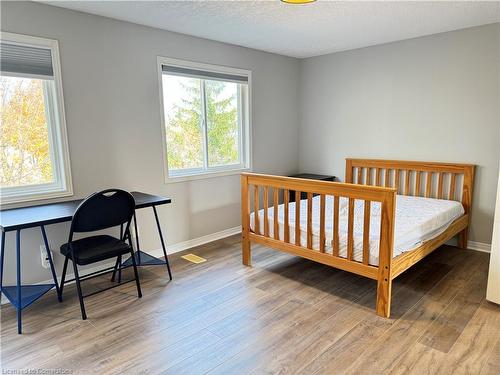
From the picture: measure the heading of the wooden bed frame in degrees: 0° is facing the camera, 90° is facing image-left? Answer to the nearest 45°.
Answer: approximately 45°

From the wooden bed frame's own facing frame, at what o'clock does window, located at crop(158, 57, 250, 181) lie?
The window is roughly at 2 o'clock from the wooden bed frame.

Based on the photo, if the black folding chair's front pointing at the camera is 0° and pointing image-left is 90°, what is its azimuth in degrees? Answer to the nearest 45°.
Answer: approximately 135°

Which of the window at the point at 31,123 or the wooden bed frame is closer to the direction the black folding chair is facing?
the window

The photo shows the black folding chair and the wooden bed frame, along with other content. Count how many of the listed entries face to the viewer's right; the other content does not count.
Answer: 0

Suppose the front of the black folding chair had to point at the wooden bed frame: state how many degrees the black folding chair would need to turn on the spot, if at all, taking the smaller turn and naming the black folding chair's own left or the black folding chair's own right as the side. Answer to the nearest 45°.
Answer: approximately 135° to the black folding chair's own right

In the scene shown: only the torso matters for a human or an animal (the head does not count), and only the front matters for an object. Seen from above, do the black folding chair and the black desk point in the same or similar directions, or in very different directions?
very different directions

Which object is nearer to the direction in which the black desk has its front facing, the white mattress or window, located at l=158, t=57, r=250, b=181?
the white mattress

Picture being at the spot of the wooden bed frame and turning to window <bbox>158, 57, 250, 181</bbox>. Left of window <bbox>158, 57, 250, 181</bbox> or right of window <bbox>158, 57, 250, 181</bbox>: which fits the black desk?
left

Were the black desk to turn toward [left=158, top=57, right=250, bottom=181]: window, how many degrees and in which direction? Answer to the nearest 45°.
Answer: approximately 90° to its left

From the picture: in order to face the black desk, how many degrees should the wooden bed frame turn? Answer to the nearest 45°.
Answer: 0° — it already faces it

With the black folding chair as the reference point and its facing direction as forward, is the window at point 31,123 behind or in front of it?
in front

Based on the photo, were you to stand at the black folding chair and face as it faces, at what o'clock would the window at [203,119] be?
The window is roughly at 3 o'clock from the black folding chair.
